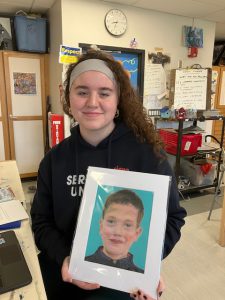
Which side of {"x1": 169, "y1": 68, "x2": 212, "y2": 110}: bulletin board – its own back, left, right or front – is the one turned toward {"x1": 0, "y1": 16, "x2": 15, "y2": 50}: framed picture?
right

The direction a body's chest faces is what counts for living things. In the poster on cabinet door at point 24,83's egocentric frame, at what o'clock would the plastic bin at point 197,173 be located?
The plastic bin is roughly at 10 o'clock from the poster on cabinet door.

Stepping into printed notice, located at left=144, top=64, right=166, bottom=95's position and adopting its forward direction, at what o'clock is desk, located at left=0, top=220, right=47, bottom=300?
The desk is roughly at 12 o'clock from the printed notice.

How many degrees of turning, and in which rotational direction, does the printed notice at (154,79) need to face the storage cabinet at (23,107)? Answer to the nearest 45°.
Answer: approximately 90° to its right

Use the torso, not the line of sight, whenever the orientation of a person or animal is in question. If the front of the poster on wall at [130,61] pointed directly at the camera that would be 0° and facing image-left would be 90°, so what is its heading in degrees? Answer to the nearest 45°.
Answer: approximately 0°

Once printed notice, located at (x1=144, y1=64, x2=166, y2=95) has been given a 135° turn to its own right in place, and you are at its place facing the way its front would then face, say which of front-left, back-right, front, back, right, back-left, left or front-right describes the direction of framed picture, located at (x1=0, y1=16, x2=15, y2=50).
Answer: front-left

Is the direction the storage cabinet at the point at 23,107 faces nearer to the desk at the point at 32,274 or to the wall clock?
the desk

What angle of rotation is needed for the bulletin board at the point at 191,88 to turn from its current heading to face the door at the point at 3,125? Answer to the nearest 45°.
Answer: approximately 90° to its right

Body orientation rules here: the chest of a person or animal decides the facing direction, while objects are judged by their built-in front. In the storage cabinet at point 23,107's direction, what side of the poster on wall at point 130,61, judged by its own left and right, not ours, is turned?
right

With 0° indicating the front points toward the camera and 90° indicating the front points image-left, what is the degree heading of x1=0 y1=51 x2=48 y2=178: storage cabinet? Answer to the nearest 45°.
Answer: approximately 0°

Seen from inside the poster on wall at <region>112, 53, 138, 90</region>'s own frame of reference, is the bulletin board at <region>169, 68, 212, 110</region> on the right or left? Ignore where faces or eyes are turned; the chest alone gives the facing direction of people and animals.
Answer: on its left
